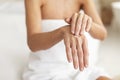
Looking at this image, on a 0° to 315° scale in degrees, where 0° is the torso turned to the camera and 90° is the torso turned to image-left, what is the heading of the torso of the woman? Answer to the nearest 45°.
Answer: approximately 315°
